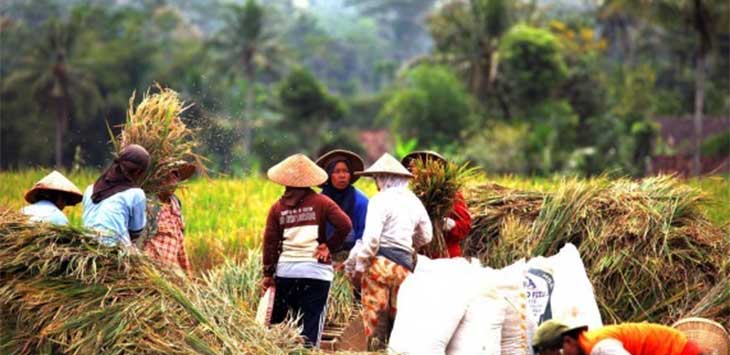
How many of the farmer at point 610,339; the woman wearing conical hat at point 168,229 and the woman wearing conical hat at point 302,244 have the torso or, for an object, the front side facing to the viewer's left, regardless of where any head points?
2

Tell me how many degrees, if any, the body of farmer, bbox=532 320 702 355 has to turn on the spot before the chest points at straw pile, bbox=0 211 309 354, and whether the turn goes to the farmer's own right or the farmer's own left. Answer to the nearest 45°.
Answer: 0° — they already face it

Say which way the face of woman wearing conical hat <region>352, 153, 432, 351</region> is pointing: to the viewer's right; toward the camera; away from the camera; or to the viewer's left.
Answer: away from the camera

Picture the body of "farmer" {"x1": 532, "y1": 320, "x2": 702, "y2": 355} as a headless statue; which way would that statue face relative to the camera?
to the viewer's left

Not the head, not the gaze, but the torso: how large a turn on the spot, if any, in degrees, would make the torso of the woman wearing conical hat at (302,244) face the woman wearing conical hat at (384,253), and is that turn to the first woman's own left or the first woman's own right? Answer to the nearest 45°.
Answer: approximately 90° to the first woman's own right

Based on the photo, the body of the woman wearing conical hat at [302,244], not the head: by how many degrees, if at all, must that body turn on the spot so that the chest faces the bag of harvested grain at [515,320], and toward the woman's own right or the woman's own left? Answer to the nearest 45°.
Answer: approximately 90° to the woman's own right

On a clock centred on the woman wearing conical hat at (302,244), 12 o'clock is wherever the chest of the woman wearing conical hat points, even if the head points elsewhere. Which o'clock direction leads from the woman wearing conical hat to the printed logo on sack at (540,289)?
The printed logo on sack is roughly at 3 o'clock from the woman wearing conical hat.

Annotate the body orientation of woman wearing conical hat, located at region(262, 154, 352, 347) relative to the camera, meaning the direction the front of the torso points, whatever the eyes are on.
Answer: away from the camera
